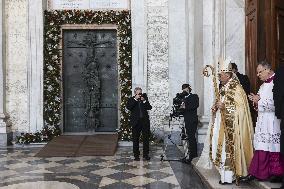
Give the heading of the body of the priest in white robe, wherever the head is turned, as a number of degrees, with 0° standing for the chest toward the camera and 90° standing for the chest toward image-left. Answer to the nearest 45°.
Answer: approximately 90°

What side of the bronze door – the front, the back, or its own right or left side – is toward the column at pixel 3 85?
right

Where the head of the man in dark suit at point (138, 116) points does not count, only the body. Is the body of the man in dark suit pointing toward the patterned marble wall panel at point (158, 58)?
no

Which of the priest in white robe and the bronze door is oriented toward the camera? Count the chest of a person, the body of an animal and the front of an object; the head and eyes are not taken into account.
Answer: the bronze door

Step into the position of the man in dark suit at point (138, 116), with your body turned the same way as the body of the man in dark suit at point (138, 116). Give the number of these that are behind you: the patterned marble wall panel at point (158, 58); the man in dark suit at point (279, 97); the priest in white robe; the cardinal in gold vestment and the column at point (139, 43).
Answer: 2

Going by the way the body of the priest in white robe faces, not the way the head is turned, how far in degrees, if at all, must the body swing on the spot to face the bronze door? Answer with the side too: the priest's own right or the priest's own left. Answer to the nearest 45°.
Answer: approximately 45° to the priest's own right

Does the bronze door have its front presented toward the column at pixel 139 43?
no

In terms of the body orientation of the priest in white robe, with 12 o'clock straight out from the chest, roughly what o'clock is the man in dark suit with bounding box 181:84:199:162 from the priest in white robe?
The man in dark suit is roughly at 2 o'clock from the priest in white robe.

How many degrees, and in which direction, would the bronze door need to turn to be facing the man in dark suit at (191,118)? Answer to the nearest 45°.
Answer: approximately 45° to its left

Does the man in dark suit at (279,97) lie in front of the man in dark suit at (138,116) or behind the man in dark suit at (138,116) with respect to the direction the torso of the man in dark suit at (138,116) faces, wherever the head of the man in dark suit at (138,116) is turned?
in front

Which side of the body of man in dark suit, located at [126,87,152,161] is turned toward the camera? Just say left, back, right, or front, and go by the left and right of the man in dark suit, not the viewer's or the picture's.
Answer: front

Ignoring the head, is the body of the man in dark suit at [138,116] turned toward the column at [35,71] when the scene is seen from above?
no

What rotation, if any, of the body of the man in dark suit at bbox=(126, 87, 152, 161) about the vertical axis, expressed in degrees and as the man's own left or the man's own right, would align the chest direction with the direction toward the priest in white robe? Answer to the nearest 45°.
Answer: approximately 45° to the man's own left
